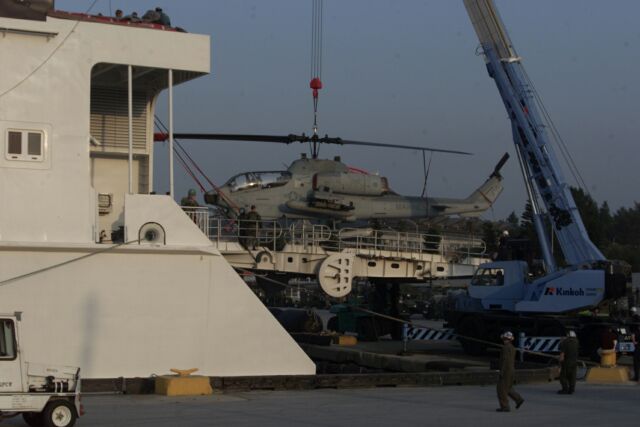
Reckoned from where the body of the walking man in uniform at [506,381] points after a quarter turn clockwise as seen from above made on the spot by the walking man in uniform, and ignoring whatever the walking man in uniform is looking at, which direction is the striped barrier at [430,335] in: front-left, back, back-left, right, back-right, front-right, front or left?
front

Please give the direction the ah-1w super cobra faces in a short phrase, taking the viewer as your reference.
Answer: facing to the left of the viewer

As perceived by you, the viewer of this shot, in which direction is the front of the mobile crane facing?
facing to the left of the viewer

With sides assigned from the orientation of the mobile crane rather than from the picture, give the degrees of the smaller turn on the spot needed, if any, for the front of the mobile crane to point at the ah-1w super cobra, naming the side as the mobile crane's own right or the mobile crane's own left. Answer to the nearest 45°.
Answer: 0° — it already faces it

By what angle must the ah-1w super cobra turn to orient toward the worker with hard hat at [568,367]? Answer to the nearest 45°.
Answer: approximately 90° to its left

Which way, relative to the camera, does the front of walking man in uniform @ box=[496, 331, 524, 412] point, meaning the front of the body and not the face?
to the viewer's left
